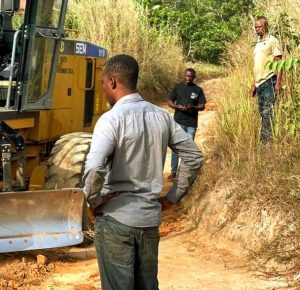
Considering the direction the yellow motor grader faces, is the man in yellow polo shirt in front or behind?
behind

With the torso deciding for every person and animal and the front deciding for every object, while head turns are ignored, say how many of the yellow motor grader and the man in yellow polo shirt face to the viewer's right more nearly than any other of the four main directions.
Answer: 0

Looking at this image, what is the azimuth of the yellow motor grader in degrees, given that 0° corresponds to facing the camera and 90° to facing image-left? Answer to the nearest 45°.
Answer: approximately 45°

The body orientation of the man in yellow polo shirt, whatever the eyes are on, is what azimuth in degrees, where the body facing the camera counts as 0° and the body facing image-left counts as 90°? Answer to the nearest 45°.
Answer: approximately 45°

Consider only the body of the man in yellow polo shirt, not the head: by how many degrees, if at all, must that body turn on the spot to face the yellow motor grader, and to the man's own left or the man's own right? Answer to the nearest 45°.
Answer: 0° — they already face it
